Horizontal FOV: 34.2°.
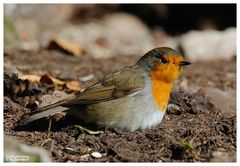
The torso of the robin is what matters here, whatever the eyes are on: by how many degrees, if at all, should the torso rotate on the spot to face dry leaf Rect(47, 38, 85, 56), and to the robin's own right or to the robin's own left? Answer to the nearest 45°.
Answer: approximately 90° to the robin's own left

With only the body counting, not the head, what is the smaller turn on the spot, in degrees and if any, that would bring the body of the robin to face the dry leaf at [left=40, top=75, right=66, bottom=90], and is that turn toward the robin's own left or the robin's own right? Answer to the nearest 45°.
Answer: approximately 135° to the robin's own left

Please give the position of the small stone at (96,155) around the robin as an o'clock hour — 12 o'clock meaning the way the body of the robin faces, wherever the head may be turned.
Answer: The small stone is roughly at 4 o'clock from the robin.

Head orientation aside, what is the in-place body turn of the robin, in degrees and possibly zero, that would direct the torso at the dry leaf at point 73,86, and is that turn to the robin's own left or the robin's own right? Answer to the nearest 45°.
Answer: approximately 135° to the robin's own left

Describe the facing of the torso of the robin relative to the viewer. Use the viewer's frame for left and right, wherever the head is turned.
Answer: facing to the right of the viewer
